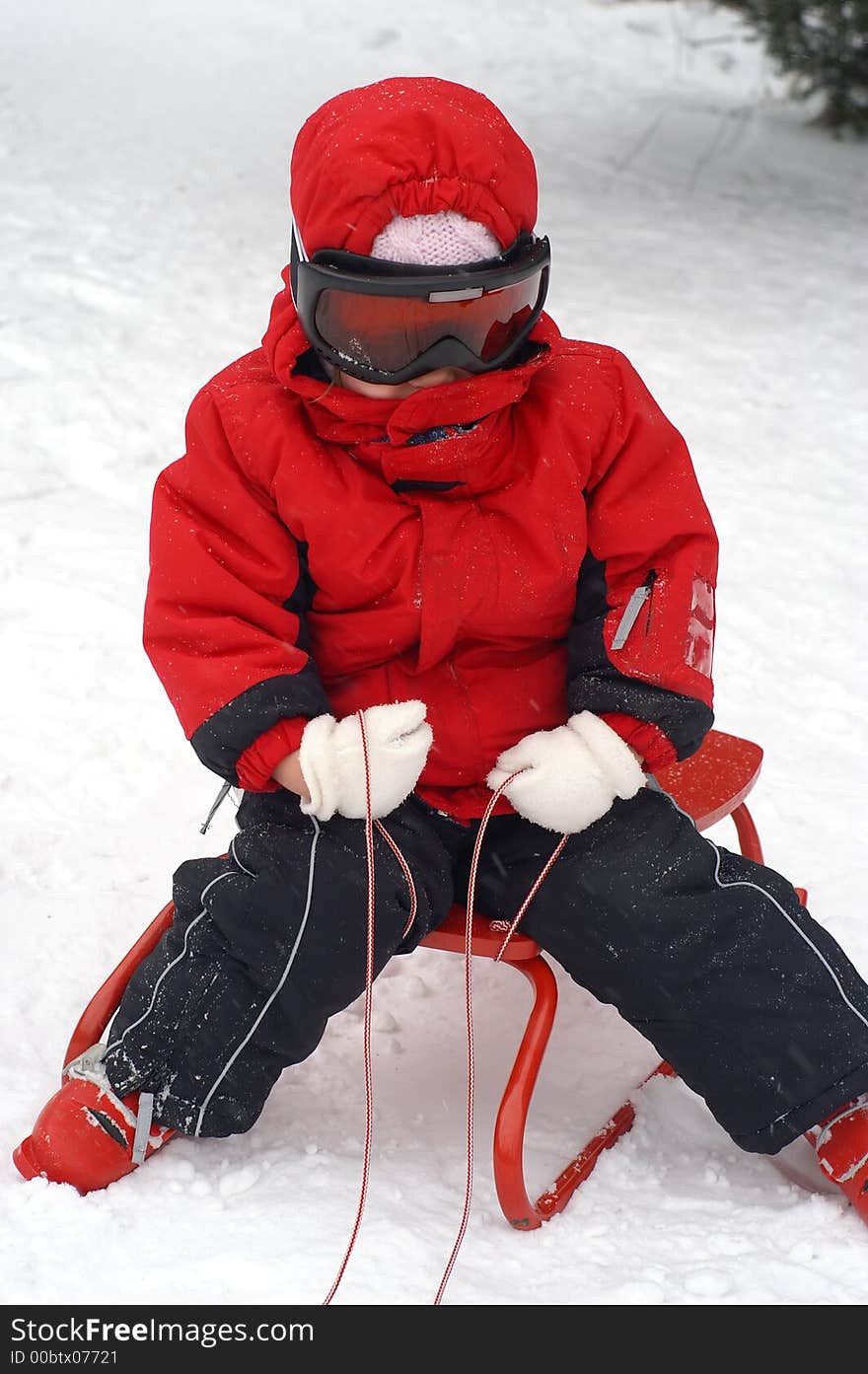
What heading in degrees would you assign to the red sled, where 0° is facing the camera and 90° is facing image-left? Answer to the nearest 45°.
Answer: approximately 45°

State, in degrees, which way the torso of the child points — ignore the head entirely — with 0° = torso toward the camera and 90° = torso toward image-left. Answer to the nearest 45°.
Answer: approximately 0°
